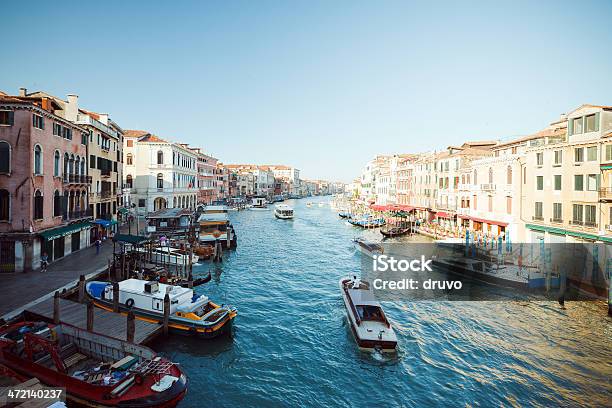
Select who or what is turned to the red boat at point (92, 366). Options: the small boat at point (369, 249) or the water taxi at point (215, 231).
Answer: the water taxi

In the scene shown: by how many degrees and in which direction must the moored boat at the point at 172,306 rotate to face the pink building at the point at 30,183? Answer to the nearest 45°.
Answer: approximately 180°

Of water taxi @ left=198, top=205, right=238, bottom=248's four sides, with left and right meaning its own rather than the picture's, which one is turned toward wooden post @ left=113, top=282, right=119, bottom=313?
front

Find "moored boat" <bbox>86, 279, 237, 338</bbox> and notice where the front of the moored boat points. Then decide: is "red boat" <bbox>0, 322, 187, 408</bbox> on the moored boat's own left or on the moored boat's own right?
on the moored boat's own right

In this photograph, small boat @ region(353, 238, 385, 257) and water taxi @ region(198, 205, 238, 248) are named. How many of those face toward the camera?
1

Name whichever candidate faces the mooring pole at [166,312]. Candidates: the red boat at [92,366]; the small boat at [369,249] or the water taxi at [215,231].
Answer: the water taxi

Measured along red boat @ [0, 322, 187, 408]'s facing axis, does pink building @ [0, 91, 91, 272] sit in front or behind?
behind

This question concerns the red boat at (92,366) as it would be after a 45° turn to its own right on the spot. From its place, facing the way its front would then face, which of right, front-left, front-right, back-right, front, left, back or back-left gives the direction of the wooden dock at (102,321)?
back

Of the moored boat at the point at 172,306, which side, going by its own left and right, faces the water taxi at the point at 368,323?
front

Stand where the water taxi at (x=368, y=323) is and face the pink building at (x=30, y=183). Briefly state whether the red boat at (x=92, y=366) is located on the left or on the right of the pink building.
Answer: left

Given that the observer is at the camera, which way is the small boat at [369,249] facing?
facing away from the viewer and to the left of the viewer
